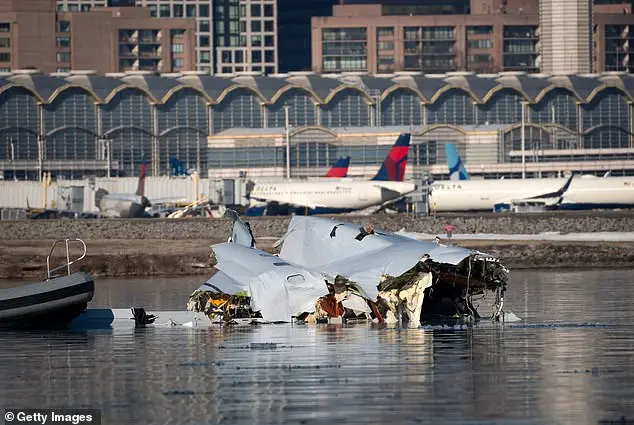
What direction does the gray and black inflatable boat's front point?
to the viewer's right

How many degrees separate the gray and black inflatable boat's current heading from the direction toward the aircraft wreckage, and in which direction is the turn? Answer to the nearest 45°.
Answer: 0° — it already faces it
